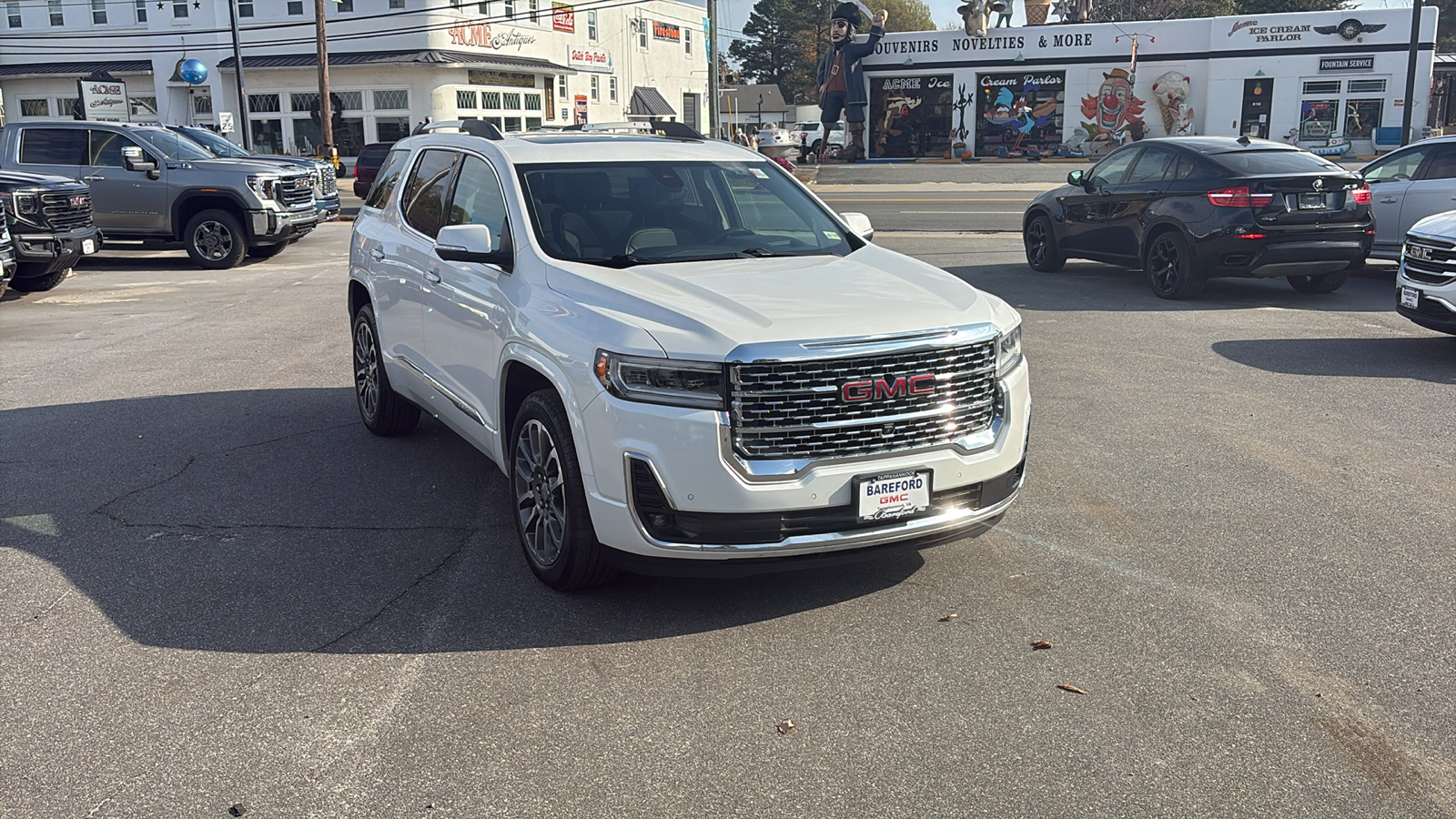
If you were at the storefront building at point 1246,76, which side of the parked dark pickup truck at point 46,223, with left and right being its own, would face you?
left

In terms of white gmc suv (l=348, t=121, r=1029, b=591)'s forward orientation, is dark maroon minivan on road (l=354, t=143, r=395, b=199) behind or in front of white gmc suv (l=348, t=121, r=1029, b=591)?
behind

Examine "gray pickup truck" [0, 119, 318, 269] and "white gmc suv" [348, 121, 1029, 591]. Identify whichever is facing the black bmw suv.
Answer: the gray pickup truck

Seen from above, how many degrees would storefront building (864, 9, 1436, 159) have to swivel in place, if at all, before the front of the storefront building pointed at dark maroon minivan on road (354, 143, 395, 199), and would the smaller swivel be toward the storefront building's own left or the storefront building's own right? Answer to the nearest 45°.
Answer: approximately 45° to the storefront building's own right

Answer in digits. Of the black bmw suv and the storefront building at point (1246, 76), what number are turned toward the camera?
1

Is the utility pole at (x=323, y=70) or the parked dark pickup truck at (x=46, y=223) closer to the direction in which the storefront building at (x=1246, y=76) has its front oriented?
the parked dark pickup truck

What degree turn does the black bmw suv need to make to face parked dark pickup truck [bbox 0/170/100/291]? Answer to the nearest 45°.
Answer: approximately 45° to its left

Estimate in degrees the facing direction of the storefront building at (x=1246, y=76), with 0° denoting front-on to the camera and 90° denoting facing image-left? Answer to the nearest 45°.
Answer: approximately 0°

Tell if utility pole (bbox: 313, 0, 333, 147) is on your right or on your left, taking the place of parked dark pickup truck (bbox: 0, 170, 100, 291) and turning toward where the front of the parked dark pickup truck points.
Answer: on your left

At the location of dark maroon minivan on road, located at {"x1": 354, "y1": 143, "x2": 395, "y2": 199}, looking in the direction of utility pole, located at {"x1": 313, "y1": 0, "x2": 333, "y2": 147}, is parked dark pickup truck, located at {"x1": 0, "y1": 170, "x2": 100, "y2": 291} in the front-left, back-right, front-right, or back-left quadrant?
back-left

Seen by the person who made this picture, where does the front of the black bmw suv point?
facing away from the viewer and to the left of the viewer

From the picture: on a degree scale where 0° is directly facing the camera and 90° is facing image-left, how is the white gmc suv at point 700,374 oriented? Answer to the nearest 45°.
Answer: approximately 315°

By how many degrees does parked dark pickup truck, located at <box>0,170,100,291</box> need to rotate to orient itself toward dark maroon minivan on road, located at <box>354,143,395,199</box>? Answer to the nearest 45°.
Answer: approximately 90° to its left
